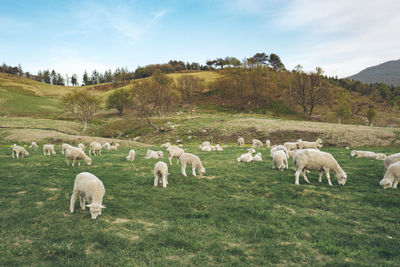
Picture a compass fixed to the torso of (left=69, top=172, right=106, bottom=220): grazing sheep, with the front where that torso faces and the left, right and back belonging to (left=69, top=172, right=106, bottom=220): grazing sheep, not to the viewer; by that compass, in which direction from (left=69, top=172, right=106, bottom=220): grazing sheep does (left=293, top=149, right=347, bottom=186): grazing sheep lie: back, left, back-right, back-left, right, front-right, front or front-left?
front-left

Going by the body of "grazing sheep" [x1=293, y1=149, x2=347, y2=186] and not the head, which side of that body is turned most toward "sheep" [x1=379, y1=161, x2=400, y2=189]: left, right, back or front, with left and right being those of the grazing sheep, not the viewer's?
front

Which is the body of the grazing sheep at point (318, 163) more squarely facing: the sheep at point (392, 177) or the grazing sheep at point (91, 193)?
the sheep

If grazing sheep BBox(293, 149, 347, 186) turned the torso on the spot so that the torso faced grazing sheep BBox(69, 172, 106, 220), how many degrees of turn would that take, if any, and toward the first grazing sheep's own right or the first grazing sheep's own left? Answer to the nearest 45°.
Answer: approximately 135° to the first grazing sheep's own right

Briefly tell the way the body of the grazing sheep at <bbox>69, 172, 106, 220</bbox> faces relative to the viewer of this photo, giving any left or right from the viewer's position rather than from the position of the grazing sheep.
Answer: facing the viewer and to the right of the viewer

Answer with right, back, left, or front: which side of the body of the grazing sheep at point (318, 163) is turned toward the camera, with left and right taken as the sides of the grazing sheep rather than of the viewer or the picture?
right
